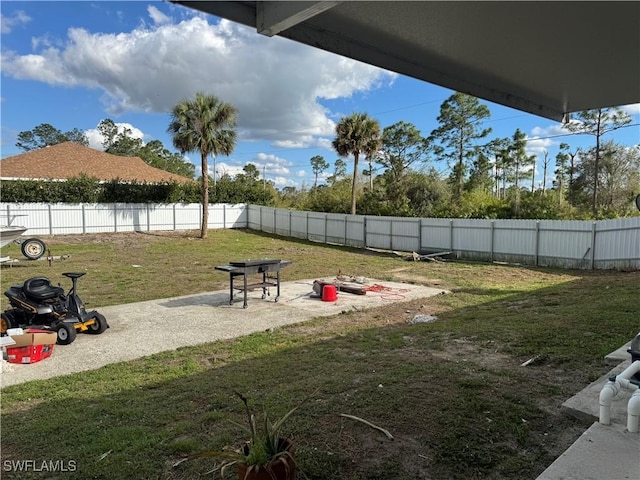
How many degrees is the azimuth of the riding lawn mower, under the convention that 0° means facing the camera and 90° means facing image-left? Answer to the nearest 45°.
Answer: approximately 315°

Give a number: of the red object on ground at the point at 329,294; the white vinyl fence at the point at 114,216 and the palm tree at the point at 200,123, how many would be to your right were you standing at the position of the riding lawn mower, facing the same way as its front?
0

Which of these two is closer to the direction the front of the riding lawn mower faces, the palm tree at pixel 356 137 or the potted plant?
the potted plant

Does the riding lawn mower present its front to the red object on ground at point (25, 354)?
no

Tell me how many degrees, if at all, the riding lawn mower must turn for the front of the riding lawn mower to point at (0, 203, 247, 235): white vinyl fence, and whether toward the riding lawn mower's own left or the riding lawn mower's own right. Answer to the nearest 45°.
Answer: approximately 135° to the riding lawn mower's own left

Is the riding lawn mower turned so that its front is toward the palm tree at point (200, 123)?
no

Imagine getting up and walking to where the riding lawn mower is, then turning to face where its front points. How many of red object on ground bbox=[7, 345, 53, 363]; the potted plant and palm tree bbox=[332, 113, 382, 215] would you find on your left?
1

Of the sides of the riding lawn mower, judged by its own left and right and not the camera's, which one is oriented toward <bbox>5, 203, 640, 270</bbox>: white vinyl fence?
left

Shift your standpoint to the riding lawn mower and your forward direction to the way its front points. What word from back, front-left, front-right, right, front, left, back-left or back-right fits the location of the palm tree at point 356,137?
left

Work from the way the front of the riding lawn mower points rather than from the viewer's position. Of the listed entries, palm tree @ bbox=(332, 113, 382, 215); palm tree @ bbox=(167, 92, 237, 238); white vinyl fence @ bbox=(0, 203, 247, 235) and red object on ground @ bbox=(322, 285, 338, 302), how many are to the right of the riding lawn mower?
0

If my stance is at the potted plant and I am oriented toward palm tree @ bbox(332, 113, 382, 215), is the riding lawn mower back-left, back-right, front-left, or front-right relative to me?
front-left

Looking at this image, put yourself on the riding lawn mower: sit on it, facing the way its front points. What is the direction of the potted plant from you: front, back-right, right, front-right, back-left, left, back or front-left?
front-right
